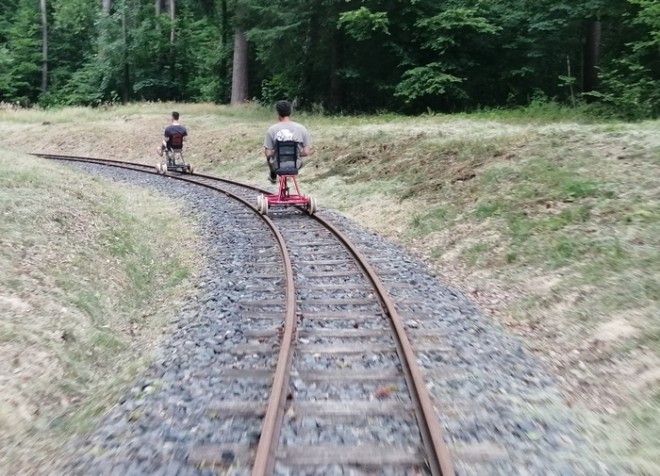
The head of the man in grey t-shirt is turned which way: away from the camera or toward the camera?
away from the camera

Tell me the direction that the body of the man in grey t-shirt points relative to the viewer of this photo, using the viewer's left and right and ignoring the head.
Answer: facing away from the viewer
